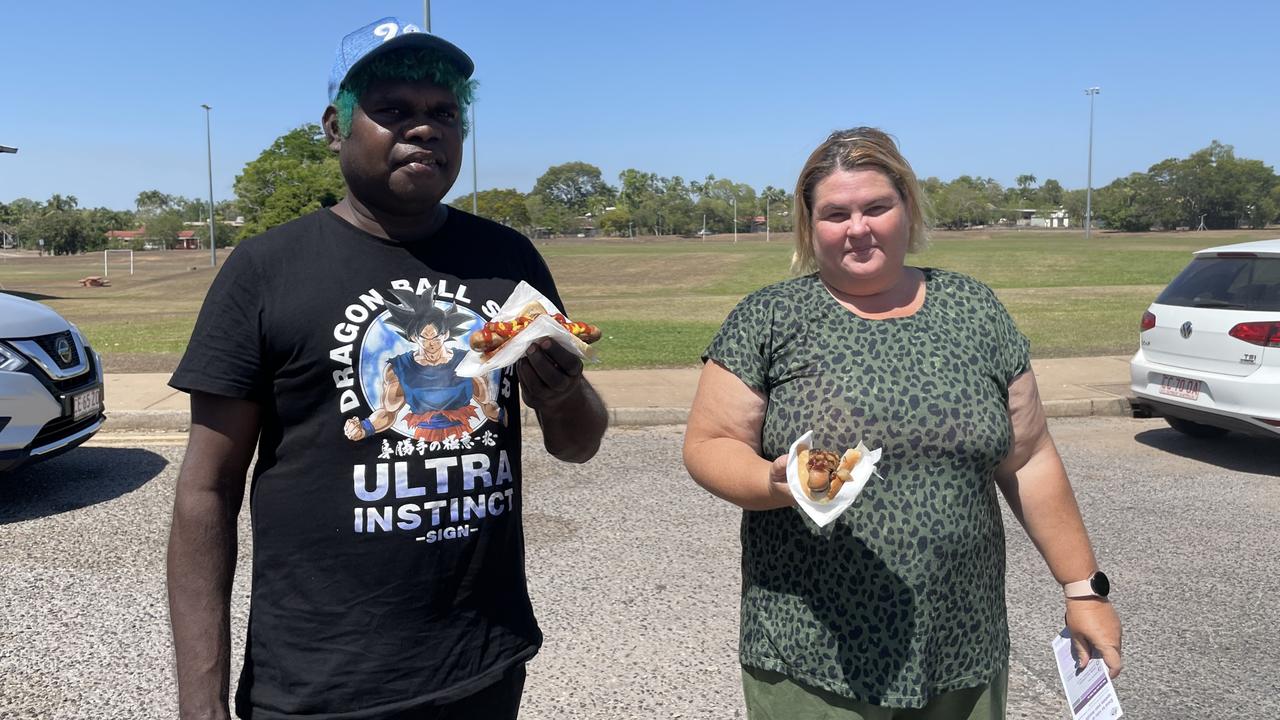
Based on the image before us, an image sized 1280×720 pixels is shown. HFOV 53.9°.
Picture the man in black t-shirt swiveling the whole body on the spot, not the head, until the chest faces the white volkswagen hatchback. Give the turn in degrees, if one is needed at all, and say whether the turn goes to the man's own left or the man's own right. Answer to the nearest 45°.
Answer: approximately 90° to the man's own left

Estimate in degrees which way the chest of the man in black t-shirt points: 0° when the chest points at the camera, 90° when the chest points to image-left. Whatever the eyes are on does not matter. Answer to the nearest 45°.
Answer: approximately 315°

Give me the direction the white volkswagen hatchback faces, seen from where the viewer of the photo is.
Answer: facing away from the viewer and to the right of the viewer

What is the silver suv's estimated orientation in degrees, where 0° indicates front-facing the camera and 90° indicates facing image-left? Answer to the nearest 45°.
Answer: approximately 315°

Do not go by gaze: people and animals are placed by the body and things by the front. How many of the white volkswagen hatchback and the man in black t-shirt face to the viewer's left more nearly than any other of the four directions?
0

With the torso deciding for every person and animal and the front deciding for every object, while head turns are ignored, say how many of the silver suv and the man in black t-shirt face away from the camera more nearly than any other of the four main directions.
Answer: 0
